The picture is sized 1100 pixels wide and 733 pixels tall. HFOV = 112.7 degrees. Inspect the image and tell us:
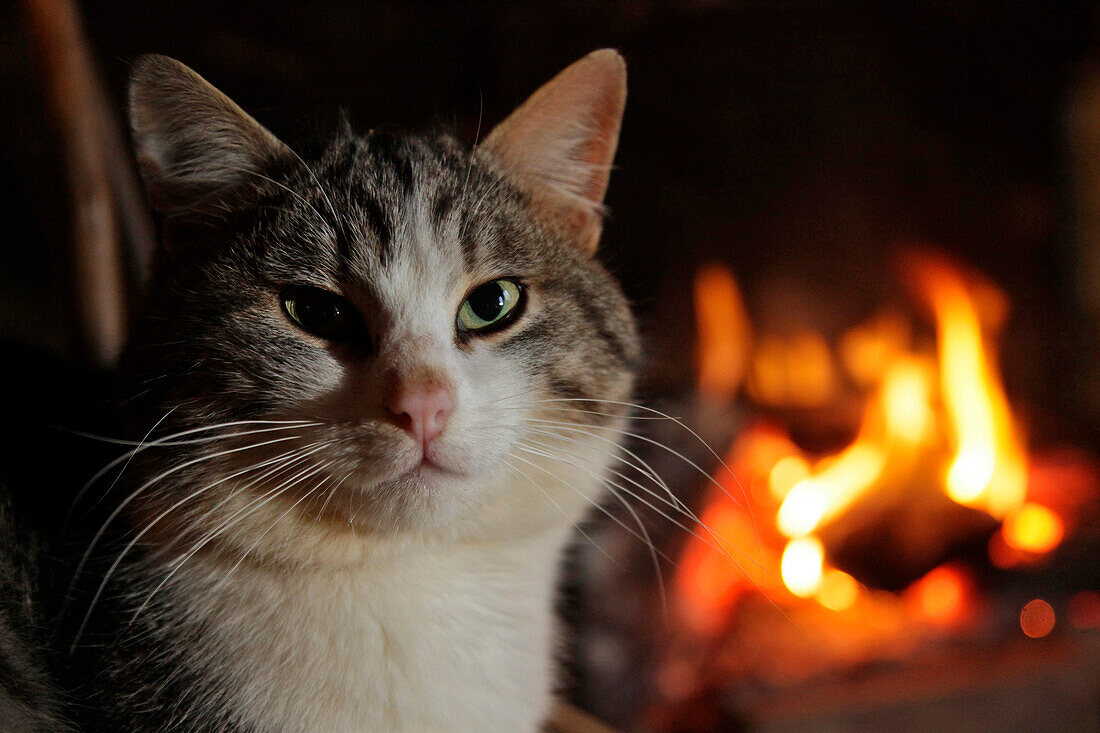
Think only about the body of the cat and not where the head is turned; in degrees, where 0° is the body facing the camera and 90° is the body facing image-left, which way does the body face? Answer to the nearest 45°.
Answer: approximately 315°

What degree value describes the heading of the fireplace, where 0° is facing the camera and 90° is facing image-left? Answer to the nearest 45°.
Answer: approximately 0°

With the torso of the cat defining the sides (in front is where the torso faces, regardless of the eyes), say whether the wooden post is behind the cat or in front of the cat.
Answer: behind
